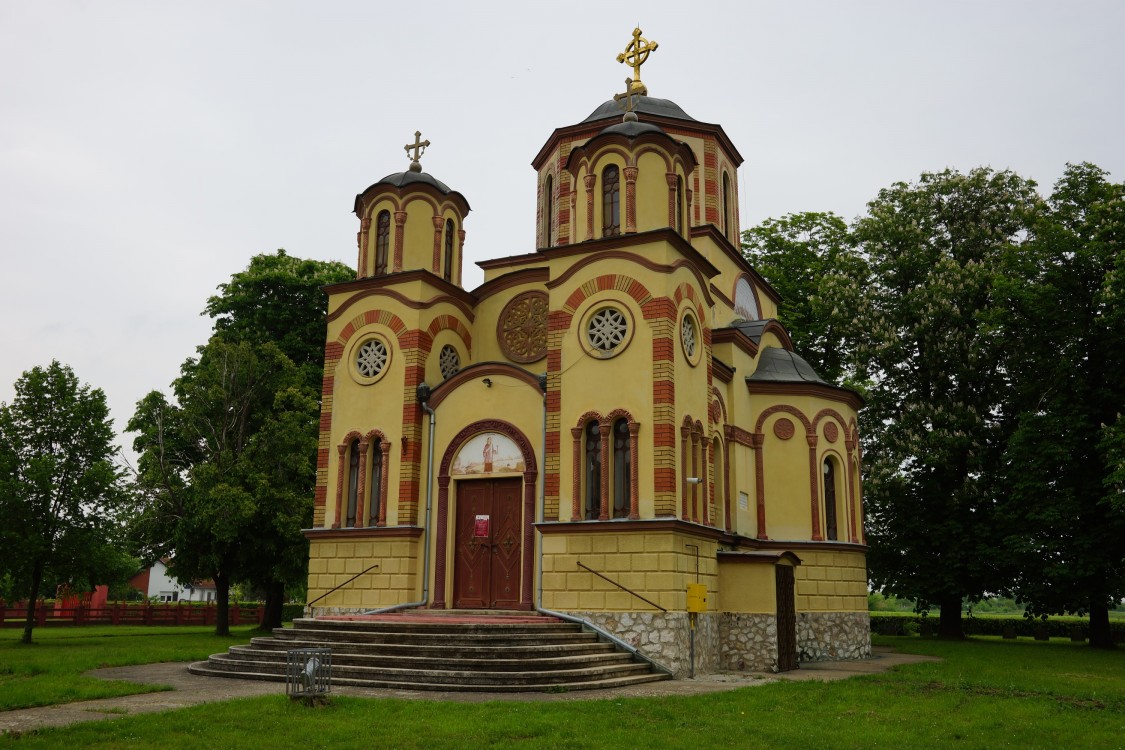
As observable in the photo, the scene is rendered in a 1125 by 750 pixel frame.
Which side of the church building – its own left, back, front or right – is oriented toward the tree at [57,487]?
right

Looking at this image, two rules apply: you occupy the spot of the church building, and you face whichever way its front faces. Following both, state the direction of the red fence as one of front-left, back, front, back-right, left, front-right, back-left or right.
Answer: right

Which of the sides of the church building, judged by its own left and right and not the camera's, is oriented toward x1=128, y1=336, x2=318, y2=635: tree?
right

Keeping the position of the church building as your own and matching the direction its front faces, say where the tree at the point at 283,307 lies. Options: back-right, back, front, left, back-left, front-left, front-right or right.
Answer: right

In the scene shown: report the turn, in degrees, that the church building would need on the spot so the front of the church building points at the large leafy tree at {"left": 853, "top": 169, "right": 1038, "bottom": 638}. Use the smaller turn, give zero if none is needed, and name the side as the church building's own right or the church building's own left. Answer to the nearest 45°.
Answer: approximately 180°

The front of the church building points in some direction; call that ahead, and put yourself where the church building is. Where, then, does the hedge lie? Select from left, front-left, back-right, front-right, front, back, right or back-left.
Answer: back

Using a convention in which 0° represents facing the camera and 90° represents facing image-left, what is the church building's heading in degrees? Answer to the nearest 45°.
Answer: approximately 45°

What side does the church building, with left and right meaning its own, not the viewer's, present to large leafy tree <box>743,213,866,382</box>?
back

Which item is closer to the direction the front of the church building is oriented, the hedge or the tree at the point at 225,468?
the tree

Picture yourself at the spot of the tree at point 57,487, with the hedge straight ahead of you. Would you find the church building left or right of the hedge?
right

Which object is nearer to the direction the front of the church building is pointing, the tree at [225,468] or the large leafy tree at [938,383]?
the tree
